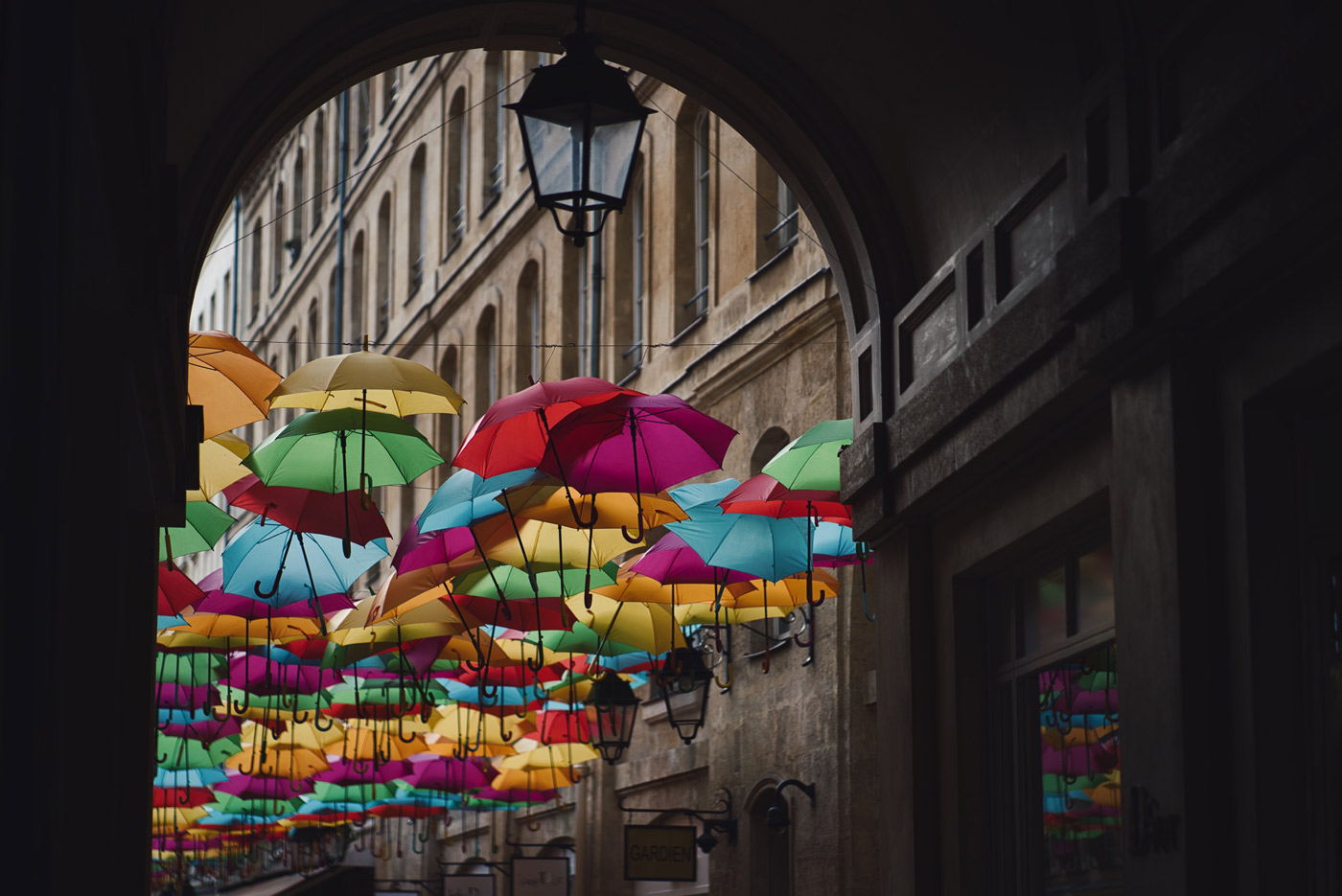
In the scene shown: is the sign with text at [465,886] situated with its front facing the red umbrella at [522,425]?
yes

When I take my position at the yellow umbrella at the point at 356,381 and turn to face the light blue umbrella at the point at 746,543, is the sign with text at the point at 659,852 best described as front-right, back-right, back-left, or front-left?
front-left

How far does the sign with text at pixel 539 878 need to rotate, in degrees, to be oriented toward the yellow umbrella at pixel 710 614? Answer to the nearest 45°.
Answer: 0° — it already faces it

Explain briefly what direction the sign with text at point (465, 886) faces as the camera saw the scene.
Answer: facing the viewer

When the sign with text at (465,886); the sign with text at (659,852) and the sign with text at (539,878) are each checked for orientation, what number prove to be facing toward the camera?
3

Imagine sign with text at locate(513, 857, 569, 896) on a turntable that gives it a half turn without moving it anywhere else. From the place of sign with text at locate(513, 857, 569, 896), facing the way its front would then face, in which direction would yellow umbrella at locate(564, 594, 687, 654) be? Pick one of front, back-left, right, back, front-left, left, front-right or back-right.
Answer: back

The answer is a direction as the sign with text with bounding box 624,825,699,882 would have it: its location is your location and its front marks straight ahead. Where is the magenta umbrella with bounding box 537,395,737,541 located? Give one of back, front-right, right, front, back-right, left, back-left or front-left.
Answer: front

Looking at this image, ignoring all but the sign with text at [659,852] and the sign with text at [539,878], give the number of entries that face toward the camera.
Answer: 2

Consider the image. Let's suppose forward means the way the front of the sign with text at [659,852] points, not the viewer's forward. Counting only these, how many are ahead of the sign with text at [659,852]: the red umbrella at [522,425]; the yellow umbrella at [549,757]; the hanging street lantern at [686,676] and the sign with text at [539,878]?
2

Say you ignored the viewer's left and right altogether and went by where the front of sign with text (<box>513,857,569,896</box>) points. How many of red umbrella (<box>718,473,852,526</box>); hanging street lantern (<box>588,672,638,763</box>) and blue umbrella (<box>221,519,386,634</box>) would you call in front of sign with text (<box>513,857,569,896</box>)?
3

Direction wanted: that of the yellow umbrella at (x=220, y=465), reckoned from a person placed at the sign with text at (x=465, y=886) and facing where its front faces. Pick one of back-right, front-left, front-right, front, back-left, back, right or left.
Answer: front

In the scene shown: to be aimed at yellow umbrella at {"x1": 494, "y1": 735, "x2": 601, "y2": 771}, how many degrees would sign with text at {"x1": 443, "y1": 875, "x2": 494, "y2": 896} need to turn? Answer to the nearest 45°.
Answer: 0° — it already faces it

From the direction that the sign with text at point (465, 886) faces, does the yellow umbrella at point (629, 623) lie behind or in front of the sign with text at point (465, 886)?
in front

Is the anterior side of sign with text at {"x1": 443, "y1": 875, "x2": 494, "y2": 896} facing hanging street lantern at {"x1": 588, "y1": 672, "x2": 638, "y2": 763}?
yes

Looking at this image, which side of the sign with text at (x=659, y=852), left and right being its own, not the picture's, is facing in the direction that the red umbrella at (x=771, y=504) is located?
front

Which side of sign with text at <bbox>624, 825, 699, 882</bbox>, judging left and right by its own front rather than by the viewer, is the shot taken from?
front
